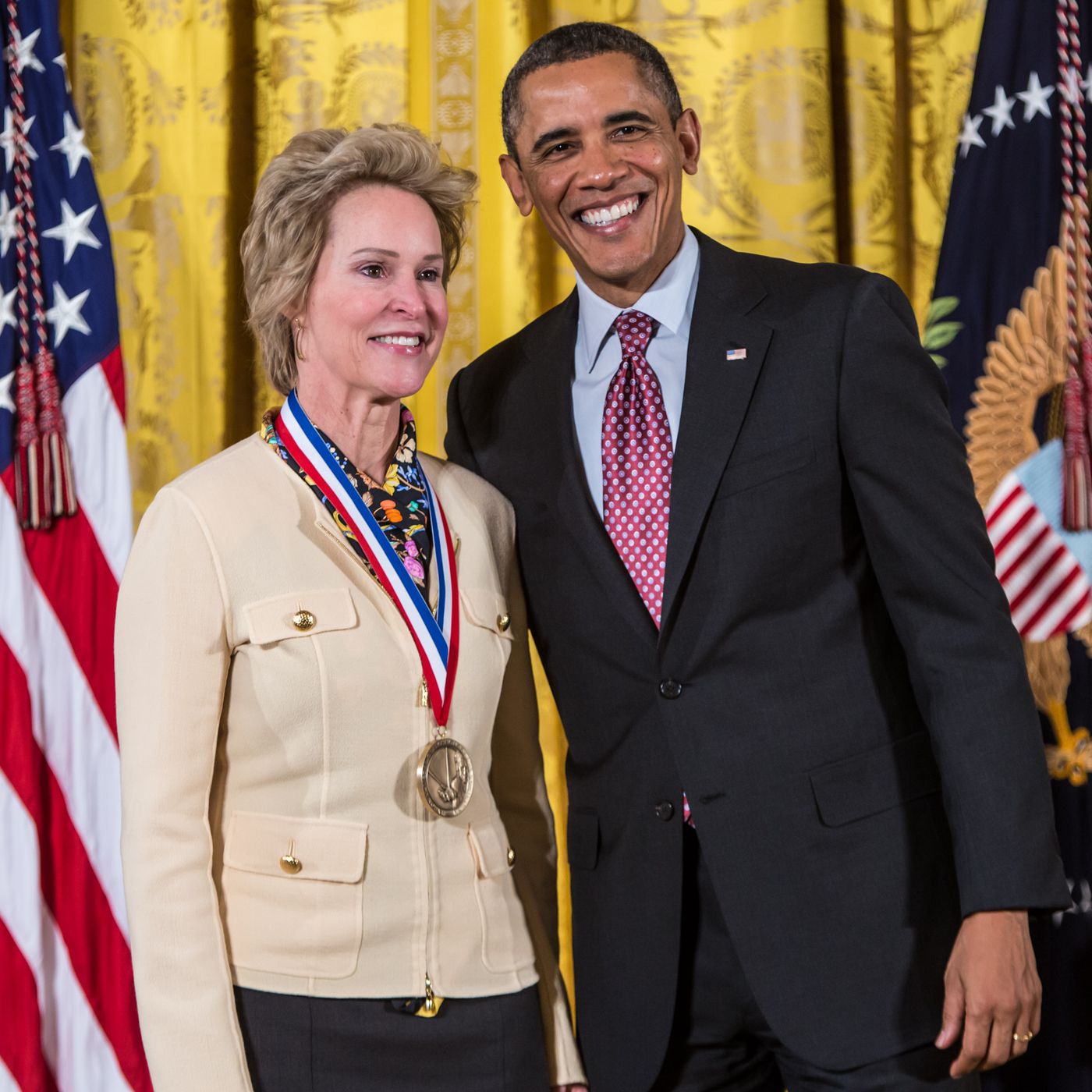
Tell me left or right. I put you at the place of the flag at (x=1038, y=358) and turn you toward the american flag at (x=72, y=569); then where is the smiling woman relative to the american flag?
left

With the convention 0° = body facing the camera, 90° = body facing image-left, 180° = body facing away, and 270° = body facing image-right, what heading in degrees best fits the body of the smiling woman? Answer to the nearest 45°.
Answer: approximately 315°

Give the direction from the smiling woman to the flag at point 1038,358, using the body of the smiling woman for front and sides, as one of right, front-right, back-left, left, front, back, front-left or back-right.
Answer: left

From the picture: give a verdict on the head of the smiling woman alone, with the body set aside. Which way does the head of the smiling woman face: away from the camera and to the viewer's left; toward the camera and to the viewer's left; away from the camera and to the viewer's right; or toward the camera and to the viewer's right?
toward the camera and to the viewer's right
